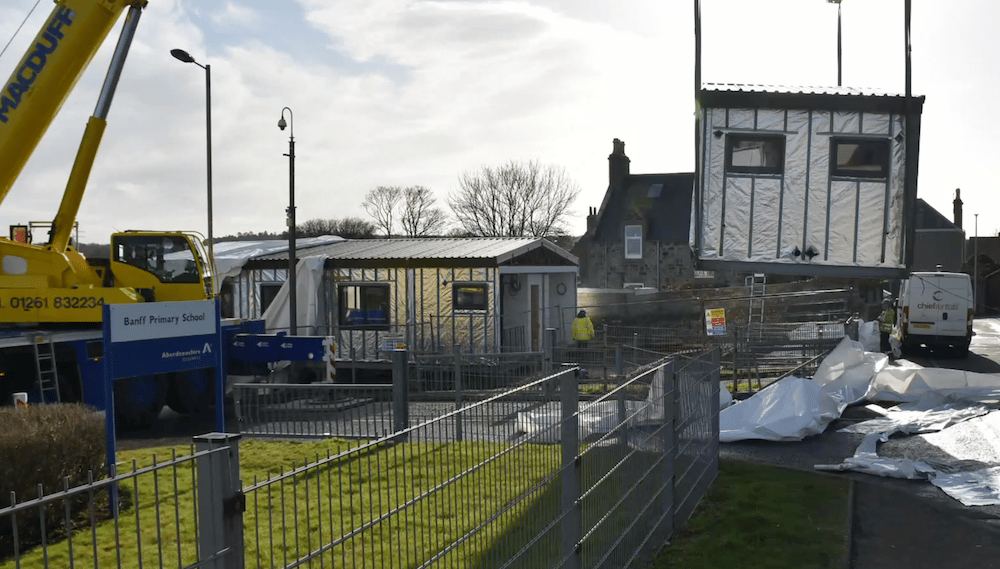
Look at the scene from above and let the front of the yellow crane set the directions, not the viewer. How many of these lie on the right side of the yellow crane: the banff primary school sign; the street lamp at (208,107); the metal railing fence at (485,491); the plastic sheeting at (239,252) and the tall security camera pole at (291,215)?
2

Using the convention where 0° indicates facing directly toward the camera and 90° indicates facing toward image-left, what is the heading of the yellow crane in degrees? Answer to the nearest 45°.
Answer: approximately 270°

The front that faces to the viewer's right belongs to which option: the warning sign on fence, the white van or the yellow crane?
the yellow crane

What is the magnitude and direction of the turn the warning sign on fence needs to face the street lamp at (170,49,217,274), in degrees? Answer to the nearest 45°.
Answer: approximately 90° to its right

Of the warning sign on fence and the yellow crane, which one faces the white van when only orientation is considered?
the yellow crane

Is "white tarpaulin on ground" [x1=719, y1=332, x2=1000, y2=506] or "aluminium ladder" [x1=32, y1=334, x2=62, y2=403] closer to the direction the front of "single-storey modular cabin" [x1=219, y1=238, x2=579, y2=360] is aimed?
the white tarpaulin on ground

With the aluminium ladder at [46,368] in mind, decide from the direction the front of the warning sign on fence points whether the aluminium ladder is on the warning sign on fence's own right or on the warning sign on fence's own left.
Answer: on the warning sign on fence's own right

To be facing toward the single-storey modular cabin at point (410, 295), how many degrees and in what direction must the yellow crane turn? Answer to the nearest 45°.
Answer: approximately 45° to its left

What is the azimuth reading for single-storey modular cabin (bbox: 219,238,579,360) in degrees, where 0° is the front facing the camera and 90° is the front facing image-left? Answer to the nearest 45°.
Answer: approximately 315°
